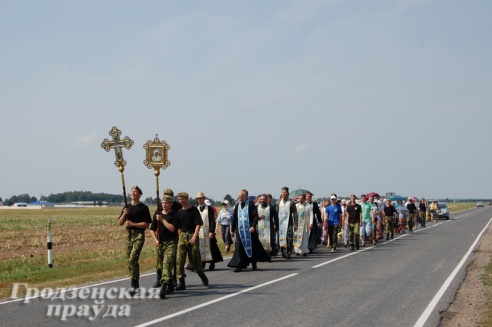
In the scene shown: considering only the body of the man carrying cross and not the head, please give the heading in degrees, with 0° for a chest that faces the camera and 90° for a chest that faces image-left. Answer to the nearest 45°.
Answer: approximately 45°

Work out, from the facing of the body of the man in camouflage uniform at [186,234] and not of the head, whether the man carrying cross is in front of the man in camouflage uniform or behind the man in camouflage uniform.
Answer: in front

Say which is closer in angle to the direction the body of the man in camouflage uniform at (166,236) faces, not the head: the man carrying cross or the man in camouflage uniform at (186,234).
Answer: the man carrying cross

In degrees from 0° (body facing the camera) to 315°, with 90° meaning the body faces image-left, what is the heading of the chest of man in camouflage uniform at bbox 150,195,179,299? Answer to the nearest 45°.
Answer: approximately 45°

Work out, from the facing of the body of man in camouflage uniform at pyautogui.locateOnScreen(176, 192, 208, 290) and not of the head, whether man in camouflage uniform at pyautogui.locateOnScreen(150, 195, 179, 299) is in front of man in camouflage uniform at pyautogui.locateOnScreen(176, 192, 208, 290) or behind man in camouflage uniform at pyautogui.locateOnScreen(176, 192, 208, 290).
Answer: in front

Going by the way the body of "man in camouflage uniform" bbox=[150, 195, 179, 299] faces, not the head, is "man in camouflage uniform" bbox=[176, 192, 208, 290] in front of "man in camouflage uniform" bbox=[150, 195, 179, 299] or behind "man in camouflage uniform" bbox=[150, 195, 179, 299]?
behind
